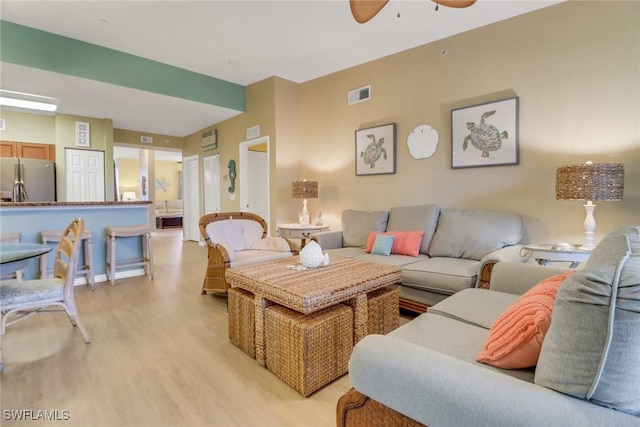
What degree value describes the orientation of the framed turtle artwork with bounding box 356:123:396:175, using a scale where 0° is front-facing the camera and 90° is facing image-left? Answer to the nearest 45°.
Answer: approximately 45°

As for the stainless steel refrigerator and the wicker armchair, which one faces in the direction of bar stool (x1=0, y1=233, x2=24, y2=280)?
the stainless steel refrigerator

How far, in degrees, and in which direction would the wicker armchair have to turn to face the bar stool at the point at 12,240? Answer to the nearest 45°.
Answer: approximately 135° to its right

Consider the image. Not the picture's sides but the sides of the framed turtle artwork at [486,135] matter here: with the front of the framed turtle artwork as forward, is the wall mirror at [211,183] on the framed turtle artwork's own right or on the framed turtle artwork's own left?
on the framed turtle artwork's own right

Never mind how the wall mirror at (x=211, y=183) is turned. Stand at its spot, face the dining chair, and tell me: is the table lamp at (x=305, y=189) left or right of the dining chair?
left

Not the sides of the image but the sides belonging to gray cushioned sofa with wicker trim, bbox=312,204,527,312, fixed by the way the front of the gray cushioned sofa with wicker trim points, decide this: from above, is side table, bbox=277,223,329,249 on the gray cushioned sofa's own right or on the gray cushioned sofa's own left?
on the gray cushioned sofa's own right
